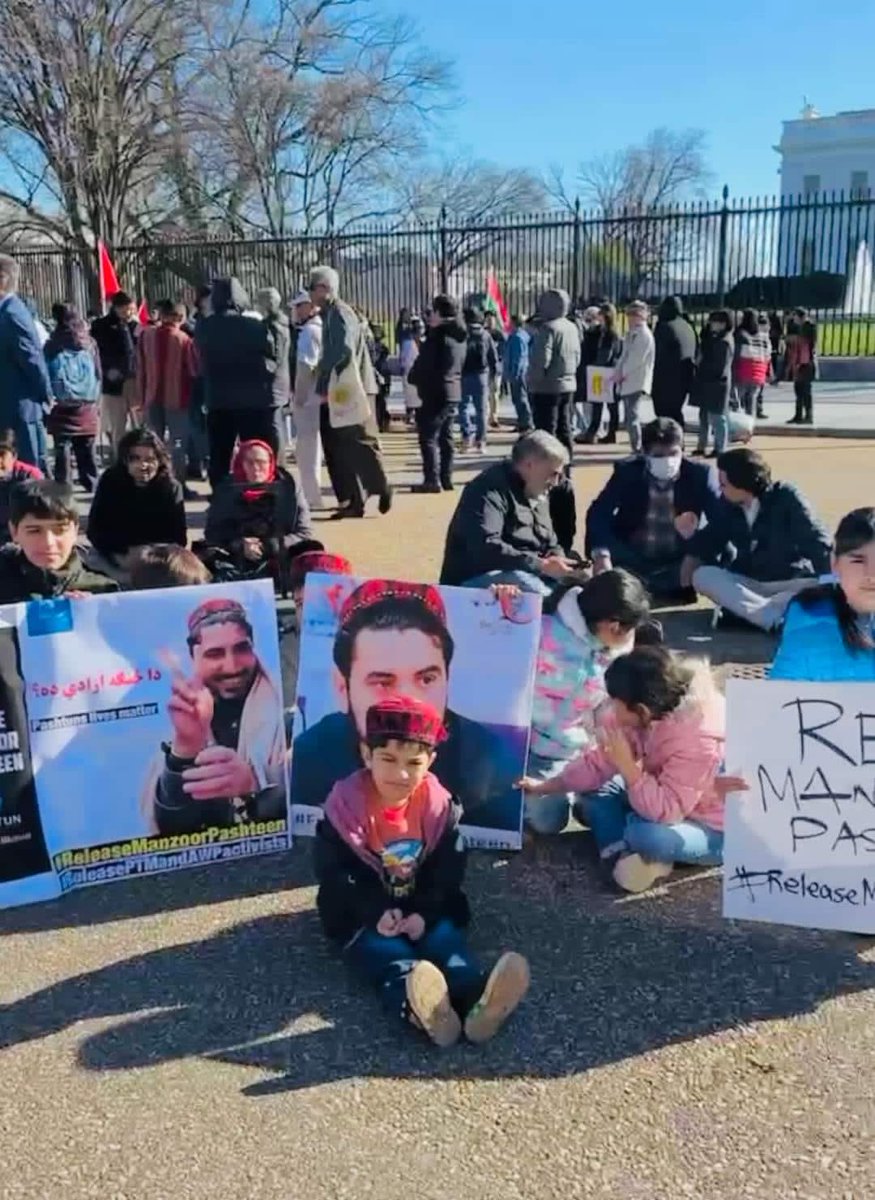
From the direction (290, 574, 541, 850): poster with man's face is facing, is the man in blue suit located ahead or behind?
behind

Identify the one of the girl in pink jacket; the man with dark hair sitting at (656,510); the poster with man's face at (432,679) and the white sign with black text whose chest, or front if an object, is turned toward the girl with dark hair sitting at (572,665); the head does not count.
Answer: the man with dark hair sitting

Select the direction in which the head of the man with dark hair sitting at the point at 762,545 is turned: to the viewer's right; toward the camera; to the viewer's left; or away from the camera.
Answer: to the viewer's left

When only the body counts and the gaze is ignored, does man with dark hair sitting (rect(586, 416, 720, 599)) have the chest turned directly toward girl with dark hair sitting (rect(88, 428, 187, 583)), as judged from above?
no

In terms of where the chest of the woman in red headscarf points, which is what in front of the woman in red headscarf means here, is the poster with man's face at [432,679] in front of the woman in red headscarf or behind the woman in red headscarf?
in front

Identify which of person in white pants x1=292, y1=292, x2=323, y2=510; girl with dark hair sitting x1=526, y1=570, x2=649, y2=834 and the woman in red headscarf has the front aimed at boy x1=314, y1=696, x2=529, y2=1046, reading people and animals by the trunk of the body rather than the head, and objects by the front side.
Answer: the woman in red headscarf

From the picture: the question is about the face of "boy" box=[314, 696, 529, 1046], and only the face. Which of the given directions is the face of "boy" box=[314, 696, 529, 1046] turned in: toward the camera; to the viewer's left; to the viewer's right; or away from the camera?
toward the camera

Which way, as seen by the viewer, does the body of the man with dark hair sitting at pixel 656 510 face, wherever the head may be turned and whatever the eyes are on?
toward the camera

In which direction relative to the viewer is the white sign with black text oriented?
toward the camera

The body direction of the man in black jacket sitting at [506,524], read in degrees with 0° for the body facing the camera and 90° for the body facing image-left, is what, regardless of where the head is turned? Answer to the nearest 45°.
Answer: approximately 315°

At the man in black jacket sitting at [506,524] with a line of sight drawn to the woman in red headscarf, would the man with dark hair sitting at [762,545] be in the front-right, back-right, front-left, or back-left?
back-right

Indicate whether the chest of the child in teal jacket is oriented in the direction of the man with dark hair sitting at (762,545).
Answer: no

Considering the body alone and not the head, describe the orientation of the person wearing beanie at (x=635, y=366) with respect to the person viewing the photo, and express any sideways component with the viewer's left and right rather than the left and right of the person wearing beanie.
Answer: facing the viewer and to the left of the viewer

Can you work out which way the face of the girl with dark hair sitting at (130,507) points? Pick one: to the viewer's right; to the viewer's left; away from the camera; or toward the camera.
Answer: toward the camera

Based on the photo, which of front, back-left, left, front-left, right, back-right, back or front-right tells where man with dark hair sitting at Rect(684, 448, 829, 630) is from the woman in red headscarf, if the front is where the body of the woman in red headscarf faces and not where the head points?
left

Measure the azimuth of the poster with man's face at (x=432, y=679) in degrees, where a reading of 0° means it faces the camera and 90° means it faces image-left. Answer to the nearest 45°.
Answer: approximately 0°

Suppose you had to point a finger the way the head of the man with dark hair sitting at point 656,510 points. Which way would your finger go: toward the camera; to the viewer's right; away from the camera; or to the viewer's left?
toward the camera

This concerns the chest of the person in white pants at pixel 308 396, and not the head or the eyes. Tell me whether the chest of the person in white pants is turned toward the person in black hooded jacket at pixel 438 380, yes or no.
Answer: no
